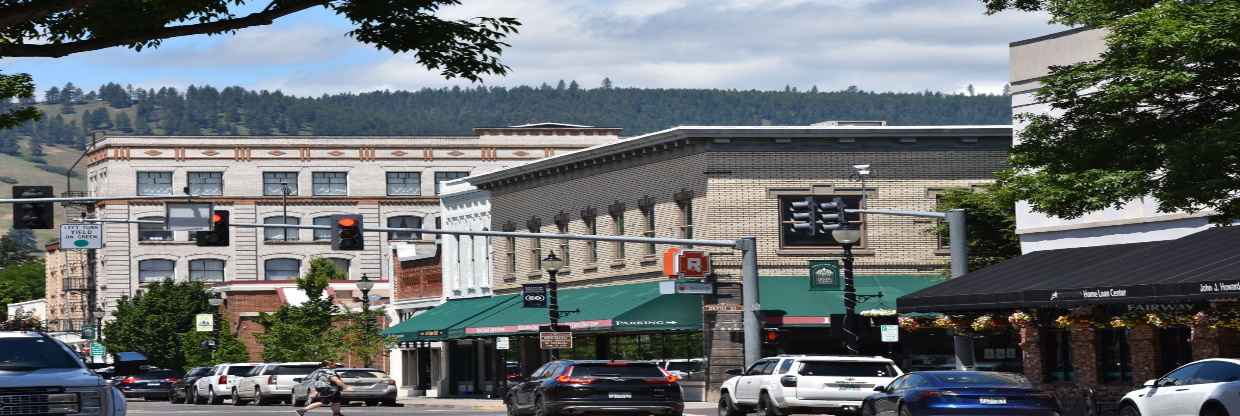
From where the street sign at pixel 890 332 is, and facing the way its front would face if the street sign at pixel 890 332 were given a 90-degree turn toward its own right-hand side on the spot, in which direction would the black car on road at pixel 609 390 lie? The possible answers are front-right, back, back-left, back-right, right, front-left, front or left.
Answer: front-left

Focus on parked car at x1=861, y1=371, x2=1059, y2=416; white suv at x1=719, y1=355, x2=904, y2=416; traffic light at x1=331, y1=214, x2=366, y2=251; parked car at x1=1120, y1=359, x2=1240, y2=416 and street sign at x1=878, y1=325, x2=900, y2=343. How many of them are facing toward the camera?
2

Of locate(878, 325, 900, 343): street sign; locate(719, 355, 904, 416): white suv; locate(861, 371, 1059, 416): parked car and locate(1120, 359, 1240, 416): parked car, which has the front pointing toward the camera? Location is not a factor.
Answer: the street sign

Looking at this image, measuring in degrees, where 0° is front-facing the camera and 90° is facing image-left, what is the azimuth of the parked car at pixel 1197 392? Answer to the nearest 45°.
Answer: approximately 135°

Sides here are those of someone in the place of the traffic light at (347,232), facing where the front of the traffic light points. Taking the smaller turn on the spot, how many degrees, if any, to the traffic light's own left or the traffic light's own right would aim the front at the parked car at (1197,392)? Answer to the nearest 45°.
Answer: approximately 45° to the traffic light's own left

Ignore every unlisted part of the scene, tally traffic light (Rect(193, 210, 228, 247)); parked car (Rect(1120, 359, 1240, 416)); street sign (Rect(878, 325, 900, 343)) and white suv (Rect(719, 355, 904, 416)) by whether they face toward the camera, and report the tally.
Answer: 2

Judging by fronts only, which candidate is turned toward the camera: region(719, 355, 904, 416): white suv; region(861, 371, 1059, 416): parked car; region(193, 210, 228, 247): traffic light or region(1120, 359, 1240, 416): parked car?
the traffic light

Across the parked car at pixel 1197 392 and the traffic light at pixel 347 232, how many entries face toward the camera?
1

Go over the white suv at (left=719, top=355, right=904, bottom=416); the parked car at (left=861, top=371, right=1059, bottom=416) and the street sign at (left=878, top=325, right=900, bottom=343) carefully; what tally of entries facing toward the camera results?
1

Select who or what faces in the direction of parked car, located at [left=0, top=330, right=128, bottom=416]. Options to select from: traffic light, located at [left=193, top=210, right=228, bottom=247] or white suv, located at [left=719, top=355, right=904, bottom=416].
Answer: the traffic light

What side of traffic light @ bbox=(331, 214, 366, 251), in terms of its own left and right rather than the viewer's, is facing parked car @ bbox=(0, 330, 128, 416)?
front
